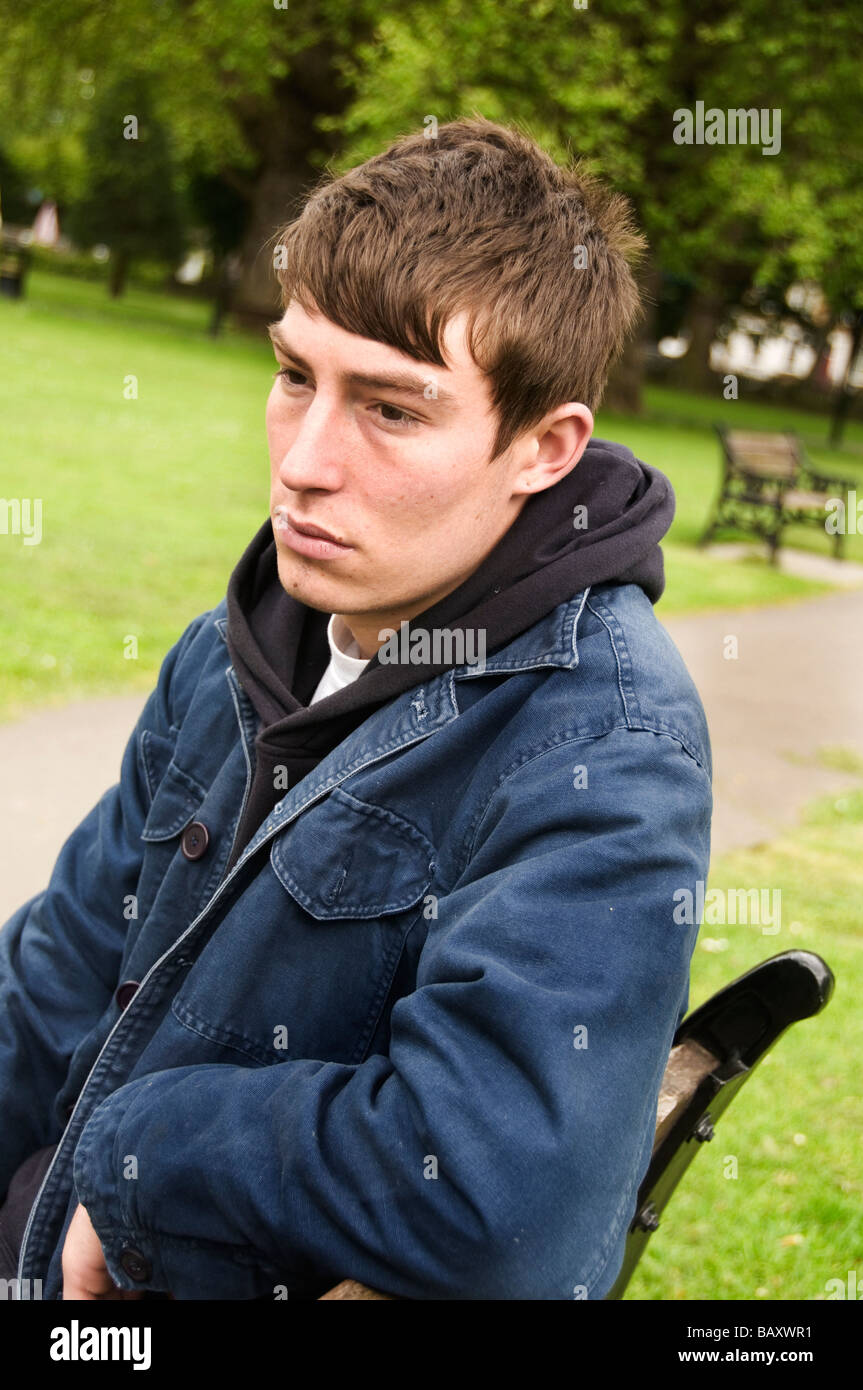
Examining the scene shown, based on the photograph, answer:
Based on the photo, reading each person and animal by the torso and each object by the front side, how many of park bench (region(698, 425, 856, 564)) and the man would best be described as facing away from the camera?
0

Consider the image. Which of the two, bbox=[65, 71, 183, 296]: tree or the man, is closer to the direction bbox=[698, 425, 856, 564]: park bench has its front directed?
the man

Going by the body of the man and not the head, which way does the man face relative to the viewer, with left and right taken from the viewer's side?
facing the viewer and to the left of the viewer

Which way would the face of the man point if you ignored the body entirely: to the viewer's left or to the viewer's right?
to the viewer's left
